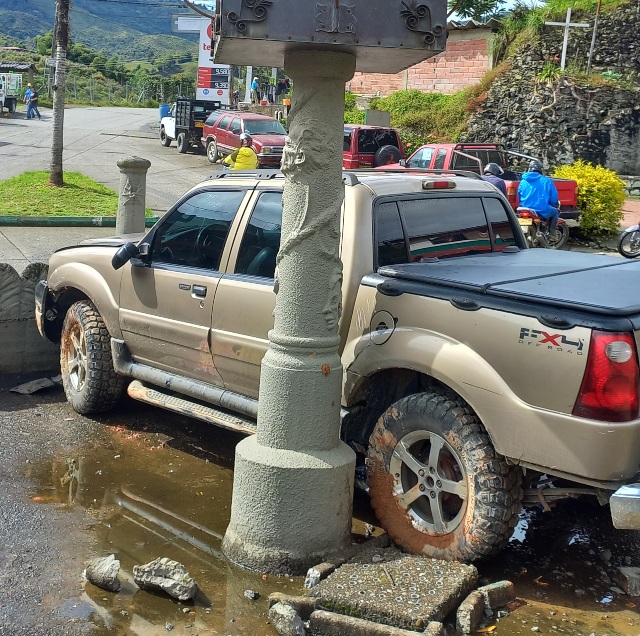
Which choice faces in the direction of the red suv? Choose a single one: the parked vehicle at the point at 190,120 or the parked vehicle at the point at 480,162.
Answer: the parked vehicle at the point at 480,162

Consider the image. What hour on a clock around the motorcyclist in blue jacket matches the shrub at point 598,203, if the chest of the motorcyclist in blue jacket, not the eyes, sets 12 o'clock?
The shrub is roughly at 11 o'clock from the motorcyclist in blue jacket.

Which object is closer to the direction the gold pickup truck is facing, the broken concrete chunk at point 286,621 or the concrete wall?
the concrete wall

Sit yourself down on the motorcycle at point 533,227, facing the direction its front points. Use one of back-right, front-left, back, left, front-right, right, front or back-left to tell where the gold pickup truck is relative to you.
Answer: back-right

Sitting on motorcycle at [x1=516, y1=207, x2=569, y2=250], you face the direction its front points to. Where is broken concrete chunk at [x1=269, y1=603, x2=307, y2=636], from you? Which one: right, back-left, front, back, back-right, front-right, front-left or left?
back-right

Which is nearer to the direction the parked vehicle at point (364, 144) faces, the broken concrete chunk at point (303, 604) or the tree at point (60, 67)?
the tree

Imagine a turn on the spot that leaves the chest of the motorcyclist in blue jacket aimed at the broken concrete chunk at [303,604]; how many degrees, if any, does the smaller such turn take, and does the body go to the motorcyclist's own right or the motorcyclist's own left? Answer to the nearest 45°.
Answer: approximately 135° to the motorcyclist's own right

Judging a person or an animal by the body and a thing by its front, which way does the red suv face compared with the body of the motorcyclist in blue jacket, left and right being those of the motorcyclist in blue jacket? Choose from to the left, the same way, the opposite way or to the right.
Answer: to the right

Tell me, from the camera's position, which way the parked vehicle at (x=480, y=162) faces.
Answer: facing away from the viewer and to the left of the viewer

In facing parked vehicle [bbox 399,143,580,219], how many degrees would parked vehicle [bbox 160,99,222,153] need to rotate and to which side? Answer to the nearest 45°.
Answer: approximately 135° to its left

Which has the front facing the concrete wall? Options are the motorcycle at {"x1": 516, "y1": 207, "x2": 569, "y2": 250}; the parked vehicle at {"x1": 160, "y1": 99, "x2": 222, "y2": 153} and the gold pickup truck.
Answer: the gold pickup truck

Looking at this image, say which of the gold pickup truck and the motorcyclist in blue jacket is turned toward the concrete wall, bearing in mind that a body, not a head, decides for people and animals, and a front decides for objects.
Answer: the gold pickup truck

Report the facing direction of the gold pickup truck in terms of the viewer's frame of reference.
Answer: facing away from the viewer and to the left of the viewer

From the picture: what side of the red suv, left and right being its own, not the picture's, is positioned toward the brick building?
left

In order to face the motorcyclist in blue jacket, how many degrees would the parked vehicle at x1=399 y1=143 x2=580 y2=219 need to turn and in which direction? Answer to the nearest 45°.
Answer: approximately 135° to its left

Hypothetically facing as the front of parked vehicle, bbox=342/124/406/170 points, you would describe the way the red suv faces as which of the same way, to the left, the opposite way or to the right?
the opposite way

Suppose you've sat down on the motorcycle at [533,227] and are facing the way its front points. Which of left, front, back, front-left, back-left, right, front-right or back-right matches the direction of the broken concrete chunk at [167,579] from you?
back-right

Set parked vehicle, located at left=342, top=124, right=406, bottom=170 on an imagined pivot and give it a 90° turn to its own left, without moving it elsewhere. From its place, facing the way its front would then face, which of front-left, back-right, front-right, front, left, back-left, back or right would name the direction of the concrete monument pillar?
front-left
